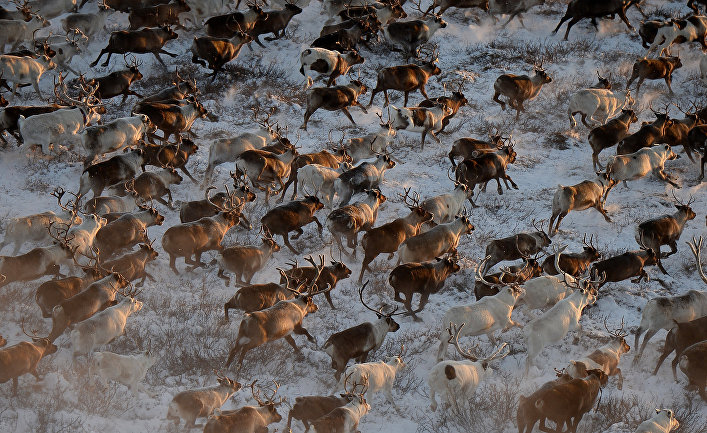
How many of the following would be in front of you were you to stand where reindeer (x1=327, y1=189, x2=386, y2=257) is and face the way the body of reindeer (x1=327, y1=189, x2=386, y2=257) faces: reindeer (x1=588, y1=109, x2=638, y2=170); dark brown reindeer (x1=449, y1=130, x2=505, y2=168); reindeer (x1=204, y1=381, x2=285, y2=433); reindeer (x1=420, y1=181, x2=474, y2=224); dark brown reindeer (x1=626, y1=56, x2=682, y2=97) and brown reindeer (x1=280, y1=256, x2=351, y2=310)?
4

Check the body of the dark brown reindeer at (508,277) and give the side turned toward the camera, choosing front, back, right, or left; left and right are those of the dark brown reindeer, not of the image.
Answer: right

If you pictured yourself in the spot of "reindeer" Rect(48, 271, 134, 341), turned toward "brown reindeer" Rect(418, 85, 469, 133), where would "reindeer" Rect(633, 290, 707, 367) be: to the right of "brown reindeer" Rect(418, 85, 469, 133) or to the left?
right

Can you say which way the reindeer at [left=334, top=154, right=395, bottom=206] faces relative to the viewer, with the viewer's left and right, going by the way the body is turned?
facing away from the viewer and to the right of the viewer

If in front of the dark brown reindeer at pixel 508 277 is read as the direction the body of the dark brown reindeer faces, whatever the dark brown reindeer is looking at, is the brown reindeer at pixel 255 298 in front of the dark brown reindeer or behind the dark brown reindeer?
behind

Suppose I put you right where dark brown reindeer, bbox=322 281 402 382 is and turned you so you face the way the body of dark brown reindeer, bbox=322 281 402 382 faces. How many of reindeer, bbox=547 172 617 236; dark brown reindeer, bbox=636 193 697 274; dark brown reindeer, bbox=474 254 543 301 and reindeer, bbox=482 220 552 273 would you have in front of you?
4

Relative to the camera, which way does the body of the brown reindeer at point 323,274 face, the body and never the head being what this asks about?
to the viewer's right

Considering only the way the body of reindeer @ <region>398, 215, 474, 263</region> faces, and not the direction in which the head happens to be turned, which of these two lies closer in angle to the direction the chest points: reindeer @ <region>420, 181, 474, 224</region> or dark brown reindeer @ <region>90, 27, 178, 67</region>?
the reindeer

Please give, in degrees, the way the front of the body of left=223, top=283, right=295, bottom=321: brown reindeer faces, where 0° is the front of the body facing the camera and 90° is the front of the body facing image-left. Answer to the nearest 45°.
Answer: approximately 270°

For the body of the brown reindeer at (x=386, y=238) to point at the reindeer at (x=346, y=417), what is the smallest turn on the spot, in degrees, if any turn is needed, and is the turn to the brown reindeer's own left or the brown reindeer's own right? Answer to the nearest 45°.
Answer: approximately 135° to the brown reindeer's own right

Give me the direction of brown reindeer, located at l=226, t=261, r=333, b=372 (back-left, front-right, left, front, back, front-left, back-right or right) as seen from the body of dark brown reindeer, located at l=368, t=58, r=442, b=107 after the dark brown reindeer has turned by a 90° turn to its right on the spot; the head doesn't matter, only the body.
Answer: front

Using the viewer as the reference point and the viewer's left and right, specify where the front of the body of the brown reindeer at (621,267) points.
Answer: facing to the right of the viewer

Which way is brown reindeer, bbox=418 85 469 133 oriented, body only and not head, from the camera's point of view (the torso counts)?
to the viewer's right

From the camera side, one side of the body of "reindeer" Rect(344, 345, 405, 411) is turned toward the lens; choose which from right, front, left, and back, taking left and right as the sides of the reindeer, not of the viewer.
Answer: right
